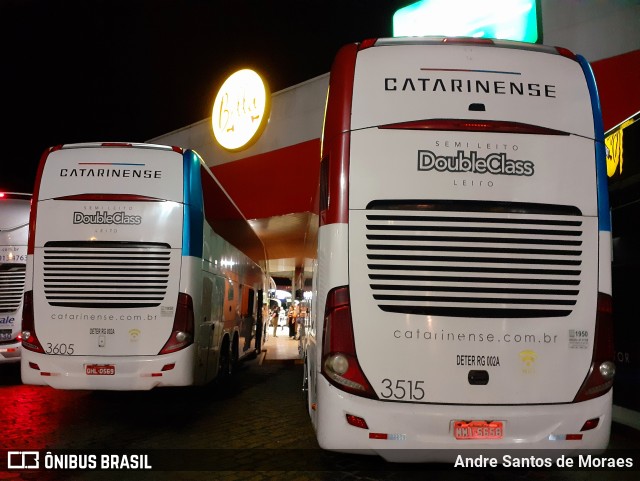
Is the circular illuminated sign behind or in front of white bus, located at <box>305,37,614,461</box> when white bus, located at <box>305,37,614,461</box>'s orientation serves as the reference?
in front

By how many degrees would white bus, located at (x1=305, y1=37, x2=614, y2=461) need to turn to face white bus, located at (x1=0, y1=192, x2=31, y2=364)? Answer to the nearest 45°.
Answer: approximately 45° to its left

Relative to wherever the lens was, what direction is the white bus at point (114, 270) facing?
facing away from the viewer

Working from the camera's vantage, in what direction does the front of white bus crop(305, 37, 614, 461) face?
facing away from the viewer

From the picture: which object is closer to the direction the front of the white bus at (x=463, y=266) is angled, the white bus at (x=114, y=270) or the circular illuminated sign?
the circular illuminated sign

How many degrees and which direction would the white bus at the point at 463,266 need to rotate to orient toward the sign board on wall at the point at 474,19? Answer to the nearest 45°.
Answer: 0° — it already faces it

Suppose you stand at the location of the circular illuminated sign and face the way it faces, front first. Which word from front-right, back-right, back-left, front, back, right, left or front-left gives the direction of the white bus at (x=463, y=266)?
front-left

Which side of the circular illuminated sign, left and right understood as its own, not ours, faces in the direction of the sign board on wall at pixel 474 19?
left

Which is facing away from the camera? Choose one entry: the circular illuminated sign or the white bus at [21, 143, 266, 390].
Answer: the white bus

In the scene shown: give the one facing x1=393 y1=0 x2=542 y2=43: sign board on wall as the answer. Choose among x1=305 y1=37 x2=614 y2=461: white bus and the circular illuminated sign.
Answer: the white bus

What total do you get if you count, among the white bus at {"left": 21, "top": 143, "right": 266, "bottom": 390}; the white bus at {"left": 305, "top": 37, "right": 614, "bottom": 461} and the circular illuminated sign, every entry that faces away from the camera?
2

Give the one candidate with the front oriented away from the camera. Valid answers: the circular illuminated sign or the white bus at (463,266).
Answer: the white bus

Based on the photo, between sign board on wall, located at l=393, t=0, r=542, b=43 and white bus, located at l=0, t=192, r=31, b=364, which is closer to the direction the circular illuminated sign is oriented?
the white bus

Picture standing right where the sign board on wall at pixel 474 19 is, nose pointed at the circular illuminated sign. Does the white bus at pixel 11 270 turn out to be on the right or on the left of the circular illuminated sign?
left

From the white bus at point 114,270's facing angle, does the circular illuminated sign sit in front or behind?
in front
